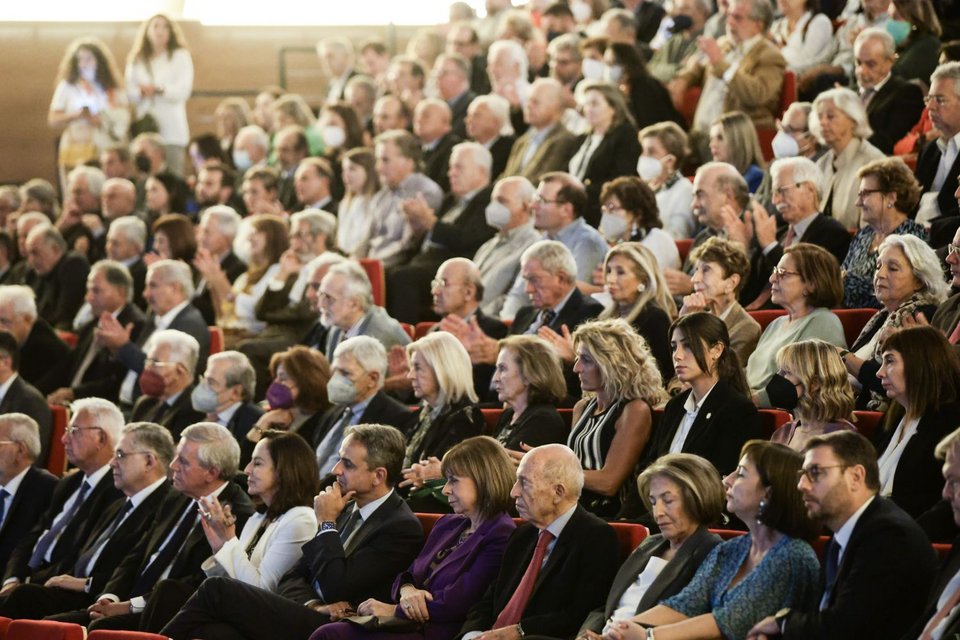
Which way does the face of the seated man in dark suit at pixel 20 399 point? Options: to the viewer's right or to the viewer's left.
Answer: to the viewer's left

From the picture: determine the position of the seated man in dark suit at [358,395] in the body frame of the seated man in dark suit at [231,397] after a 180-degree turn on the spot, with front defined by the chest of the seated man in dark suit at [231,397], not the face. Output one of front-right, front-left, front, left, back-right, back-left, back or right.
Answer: front-right

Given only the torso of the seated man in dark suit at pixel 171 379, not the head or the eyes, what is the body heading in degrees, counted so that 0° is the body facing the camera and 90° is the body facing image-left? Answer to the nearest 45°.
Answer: approximately 45°

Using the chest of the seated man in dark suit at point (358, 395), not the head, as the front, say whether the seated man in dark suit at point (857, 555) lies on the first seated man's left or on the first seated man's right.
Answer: on the first seated man's left

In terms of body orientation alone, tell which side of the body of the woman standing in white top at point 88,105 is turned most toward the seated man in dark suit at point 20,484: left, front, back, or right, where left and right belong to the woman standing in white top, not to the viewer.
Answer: front

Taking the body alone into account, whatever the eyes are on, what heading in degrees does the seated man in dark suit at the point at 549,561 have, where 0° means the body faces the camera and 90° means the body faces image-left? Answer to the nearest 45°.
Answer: approximately 45°

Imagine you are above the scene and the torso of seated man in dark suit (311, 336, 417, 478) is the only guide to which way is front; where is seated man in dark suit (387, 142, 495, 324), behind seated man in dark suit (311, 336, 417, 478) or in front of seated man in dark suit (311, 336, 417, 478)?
behind

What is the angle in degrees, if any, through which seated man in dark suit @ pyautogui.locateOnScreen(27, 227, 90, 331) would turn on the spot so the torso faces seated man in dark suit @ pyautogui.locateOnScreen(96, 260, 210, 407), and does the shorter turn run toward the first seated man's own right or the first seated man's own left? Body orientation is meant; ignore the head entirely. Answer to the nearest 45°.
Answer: approximately 45° to the first seated man's own left

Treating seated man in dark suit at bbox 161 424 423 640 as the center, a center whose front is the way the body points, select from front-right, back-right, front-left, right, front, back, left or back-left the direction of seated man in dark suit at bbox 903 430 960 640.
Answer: back-left

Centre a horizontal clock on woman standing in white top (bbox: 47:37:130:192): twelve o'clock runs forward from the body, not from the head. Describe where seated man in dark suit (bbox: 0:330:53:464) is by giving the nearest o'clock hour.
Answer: The seated man in dark suit is roughly at 12 o'clock from the woman standing in white top.

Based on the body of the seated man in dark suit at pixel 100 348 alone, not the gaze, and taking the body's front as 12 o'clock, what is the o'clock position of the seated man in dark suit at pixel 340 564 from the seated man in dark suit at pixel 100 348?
the seated man in dark suit at pixel 340 564 is roughly at 10 o'clock from the seated man in dark suit at pixel 100 348.

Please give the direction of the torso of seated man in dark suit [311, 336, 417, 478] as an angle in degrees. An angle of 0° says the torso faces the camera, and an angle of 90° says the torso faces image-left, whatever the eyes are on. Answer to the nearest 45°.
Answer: approximately 45°

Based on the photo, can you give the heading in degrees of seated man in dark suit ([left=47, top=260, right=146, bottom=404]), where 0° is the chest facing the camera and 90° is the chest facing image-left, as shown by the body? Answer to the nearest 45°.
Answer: approximately 45°
